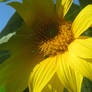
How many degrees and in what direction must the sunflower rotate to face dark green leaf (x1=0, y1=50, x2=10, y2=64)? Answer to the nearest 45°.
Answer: approximately 90° to its right

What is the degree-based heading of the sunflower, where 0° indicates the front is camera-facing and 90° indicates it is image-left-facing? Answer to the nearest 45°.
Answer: approximately 0°
